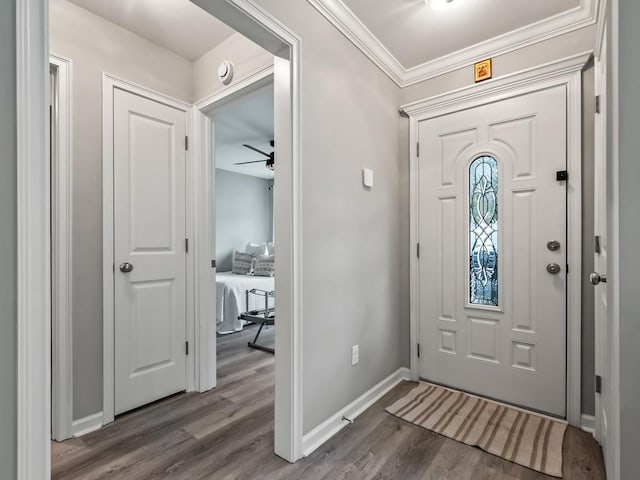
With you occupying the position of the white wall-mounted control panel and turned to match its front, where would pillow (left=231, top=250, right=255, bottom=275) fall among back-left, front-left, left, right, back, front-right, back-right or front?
back

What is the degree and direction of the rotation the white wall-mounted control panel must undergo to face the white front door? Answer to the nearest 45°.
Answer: approximately 45° to its left

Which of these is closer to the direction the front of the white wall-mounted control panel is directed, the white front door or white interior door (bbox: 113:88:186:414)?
the white front door

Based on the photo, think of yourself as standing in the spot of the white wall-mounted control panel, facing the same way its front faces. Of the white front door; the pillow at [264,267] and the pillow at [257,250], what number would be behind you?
2

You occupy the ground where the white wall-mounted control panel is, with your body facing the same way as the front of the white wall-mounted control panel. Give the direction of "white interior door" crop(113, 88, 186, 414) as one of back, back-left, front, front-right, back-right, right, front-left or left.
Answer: back-right

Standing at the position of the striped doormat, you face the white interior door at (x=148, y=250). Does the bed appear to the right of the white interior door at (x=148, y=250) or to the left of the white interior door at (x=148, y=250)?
right

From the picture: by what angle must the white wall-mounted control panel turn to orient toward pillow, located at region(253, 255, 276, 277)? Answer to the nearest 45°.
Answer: approximately 180°

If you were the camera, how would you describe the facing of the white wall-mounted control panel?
facing the viewer and to the right of the viewer

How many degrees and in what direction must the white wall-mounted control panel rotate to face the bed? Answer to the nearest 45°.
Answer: approximately 180°
